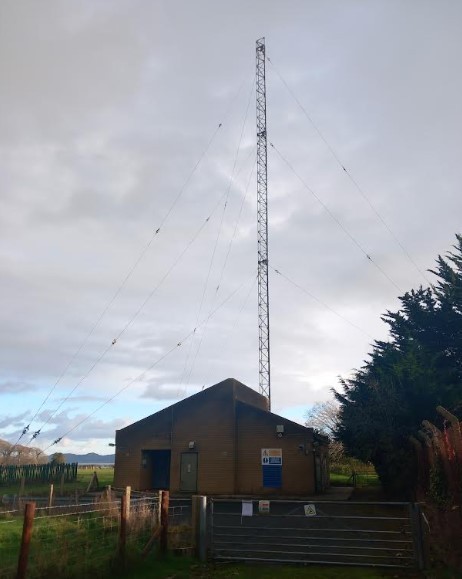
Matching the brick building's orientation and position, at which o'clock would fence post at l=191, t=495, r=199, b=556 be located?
The fence post is roughly at 12 o'clock from the brick building.

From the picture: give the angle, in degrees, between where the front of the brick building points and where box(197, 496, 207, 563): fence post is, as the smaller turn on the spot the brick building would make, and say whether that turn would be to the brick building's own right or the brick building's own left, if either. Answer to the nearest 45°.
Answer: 0° — it already faces it

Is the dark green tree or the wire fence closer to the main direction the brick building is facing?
the wire fence

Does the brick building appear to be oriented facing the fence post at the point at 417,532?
yes

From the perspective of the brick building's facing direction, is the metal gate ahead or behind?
ahead

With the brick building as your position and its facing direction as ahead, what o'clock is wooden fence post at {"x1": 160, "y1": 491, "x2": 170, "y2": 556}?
The wooden fence post is roughly at 12 o'clock from the brick building.

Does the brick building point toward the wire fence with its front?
yes

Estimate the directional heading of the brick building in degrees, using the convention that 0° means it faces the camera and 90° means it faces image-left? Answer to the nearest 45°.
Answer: approximately 0°

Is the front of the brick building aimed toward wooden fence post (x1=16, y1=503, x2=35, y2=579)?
yes
